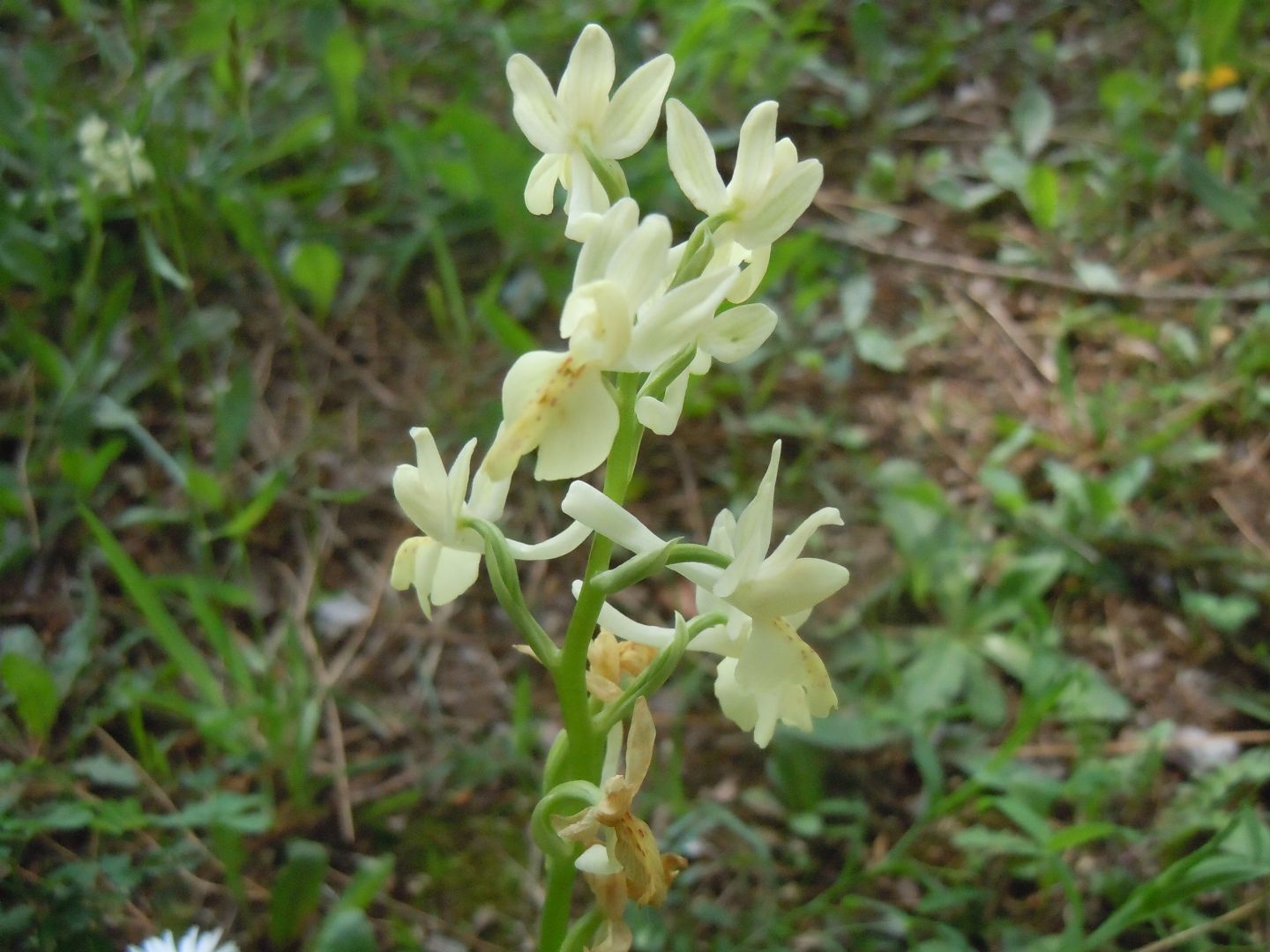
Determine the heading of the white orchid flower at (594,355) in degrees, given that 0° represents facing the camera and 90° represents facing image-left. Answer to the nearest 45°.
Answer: approximately 45°

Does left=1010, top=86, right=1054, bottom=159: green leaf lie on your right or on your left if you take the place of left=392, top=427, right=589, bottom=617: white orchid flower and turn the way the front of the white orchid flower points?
on your right

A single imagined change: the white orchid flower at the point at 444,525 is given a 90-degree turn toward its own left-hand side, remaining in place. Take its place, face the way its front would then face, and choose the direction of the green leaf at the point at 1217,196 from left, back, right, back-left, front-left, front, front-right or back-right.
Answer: back

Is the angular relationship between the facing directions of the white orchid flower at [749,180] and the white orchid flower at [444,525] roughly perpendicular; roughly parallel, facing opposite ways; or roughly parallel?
roughly perpendicular

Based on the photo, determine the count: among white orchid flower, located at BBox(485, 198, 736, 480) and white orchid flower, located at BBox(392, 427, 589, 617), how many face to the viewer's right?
0
